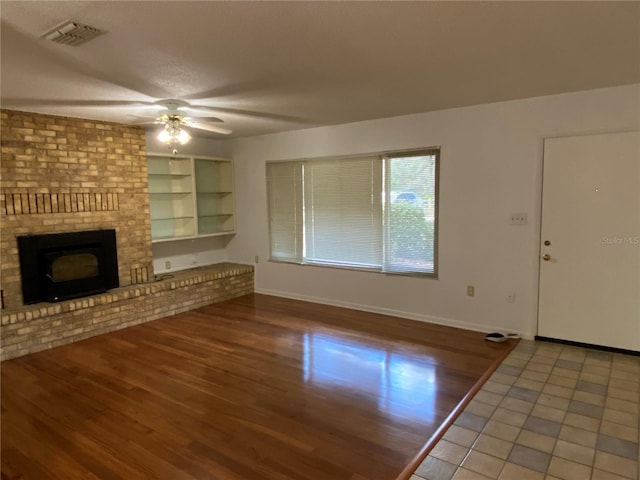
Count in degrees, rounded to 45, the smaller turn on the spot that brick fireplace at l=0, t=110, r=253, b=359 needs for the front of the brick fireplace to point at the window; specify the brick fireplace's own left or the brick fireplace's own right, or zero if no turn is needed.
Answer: approximately 45° to the brick fireplace's own left

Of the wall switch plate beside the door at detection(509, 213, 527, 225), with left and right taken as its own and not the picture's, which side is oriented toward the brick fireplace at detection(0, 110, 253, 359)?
right

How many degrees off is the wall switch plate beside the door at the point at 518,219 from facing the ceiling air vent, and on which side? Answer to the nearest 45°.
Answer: approximately 45° to its right

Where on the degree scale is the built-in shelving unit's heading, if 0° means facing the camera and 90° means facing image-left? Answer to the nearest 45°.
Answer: approximately 315°
